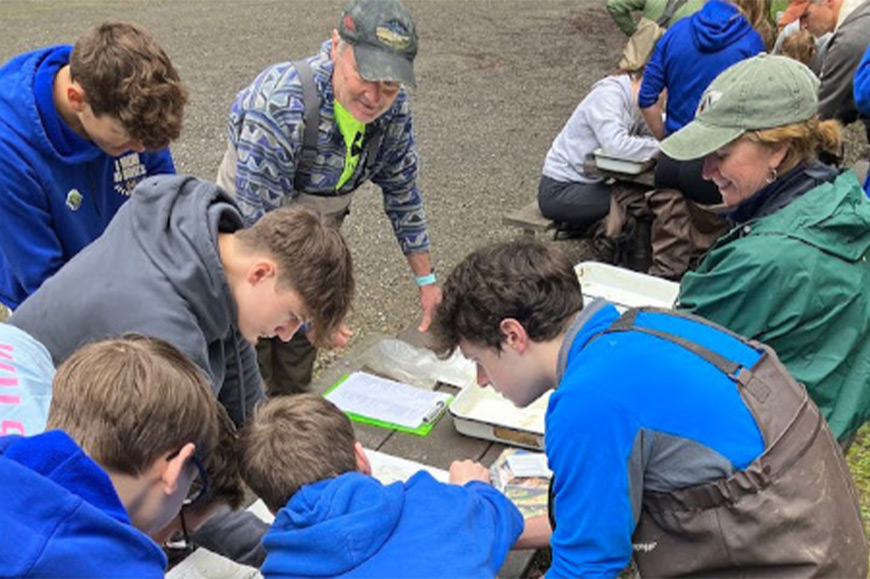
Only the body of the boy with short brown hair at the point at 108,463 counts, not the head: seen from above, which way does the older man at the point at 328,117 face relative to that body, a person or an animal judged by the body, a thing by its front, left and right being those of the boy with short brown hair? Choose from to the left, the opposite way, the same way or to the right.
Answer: to the right

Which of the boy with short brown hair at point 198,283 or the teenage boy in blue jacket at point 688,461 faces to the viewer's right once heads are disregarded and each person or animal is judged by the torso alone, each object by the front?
the boy with short brown hair

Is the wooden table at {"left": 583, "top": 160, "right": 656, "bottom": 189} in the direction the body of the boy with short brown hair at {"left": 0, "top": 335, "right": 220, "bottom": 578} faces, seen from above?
yes

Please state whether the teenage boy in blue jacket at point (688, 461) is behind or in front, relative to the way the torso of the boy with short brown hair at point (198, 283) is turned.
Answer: in front

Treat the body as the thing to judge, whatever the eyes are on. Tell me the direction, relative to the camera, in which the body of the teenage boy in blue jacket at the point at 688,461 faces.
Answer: to the viewer's left

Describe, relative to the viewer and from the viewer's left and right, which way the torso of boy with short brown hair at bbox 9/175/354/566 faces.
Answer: facing to the right of the viewer

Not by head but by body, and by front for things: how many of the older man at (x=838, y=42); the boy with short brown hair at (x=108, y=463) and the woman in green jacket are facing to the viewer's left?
2

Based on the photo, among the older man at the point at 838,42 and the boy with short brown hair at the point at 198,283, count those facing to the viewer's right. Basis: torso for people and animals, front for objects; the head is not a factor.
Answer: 1

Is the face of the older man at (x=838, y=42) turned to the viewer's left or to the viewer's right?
to the viewer's left

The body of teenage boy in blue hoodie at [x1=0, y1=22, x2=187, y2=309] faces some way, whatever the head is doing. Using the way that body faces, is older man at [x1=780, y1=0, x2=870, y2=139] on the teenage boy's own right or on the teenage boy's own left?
on the teenage boy's own left

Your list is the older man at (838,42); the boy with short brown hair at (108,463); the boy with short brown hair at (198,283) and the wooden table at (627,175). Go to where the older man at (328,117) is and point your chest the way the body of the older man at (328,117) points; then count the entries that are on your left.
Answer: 2

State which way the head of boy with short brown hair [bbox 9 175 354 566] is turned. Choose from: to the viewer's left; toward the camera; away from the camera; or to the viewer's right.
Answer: to the viewer's right

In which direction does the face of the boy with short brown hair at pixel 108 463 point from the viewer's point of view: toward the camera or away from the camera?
away from the camera
